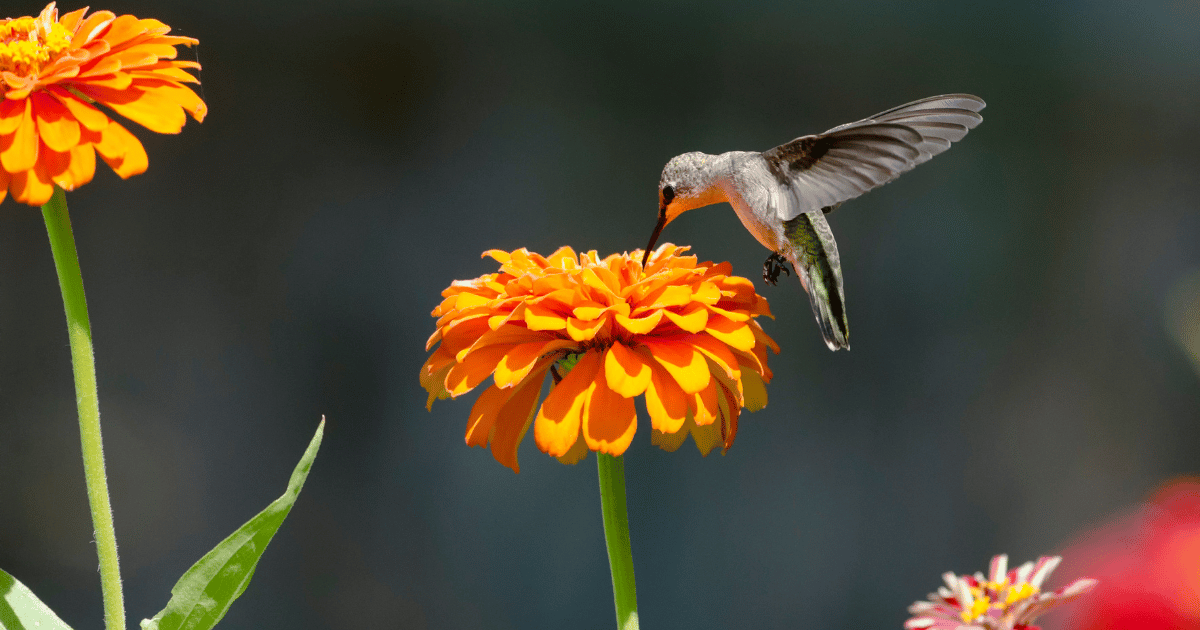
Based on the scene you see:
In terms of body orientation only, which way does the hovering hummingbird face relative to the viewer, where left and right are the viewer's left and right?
facing to the left of the viewer
